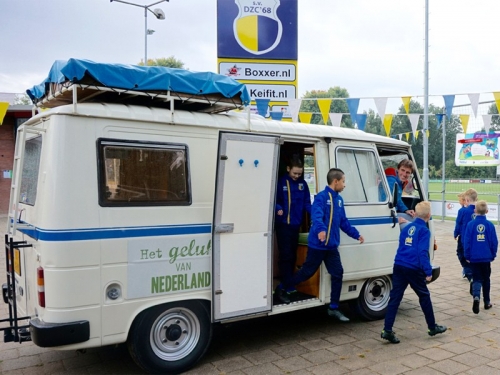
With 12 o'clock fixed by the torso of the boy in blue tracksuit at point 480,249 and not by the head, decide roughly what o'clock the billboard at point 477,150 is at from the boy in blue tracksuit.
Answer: The billboard is roughly at 12 o'clock from the boy in blue tracksuit.

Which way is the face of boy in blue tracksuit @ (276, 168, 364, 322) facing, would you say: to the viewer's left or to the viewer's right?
to the viewer's right

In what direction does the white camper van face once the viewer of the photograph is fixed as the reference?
facing away from the viewer and to the right of the viewer

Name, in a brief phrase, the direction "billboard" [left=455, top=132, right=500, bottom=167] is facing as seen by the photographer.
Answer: facing the viewer

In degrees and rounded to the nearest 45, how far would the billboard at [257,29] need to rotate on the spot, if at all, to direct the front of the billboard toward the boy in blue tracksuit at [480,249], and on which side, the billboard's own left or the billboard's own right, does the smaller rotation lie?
approximately 45° to the billboard's own left

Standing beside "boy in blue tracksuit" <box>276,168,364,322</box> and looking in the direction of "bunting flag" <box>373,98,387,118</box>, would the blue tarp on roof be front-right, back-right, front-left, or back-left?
back-left

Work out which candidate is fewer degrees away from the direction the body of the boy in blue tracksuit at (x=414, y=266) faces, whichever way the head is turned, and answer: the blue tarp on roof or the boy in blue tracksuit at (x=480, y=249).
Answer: the boy in blue tracksuit

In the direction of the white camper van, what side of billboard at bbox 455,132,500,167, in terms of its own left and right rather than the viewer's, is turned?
front

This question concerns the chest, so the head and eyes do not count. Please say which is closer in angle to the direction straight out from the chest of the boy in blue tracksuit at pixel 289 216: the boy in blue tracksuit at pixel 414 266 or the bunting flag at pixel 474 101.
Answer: the boy in blue tracksuit

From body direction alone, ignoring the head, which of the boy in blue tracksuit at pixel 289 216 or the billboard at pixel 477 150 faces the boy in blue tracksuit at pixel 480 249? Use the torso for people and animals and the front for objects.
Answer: the billboard
